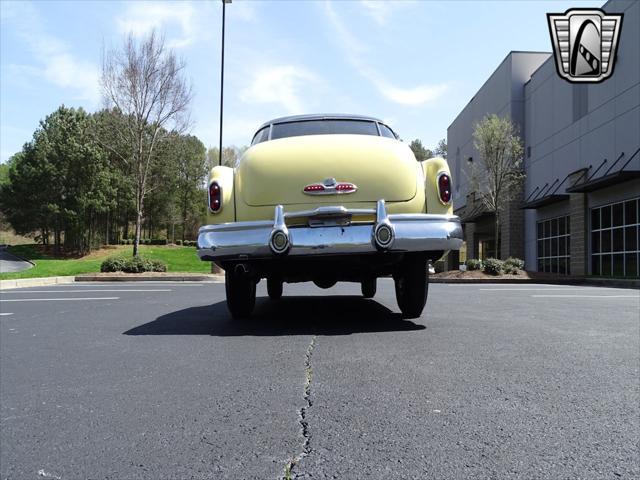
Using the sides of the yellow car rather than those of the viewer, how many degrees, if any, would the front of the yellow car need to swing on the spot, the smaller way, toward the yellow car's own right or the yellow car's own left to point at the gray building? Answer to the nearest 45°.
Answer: approximately 45° to the yellow car's own right

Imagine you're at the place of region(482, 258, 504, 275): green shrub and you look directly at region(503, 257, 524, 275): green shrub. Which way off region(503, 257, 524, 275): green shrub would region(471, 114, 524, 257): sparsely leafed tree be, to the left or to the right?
left

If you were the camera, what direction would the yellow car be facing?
facing away from the viewer

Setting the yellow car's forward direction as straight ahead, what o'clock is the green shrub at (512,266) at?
The green shrub is roughly at 1 o'clock from the yellow car.

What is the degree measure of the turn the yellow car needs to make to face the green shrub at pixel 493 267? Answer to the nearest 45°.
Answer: approximately 45° to its right
